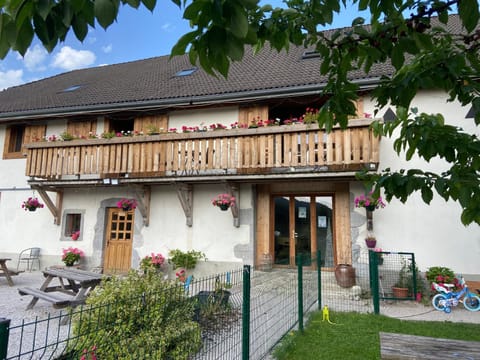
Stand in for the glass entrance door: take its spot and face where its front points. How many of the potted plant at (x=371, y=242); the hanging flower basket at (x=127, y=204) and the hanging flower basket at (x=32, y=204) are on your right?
2

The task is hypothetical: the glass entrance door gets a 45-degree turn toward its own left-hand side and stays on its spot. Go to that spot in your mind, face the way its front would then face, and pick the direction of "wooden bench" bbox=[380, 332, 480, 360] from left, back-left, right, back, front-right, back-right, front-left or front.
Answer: front-right

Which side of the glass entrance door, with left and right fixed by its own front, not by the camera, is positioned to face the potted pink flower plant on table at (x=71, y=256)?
right

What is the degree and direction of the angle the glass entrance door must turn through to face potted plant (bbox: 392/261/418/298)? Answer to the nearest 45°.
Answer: approximately 45° to its left

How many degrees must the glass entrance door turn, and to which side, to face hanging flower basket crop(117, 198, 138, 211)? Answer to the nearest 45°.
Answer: approximately 90° to its right

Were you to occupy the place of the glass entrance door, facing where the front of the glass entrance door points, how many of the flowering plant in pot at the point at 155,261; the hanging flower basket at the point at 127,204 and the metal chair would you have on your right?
3

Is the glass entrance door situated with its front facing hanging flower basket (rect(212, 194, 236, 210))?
no

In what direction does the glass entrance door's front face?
toward the camera

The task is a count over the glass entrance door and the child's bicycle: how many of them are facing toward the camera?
1

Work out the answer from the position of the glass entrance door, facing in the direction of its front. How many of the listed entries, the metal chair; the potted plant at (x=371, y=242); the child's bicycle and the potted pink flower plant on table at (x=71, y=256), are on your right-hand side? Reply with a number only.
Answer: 2
